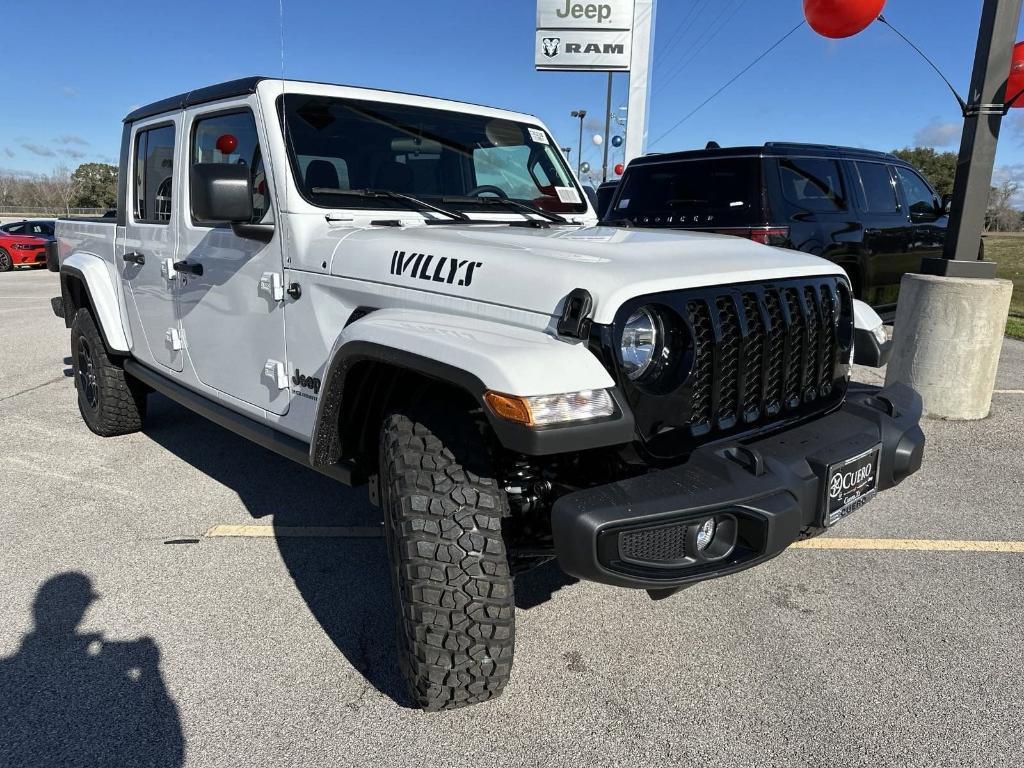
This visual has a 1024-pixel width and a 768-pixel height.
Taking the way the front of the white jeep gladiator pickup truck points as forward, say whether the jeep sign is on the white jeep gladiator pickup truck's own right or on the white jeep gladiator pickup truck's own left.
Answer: on the white jeep gladiator pickup truck's own left

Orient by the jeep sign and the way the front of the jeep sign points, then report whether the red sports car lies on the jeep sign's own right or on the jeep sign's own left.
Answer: on the jeep sign's own right

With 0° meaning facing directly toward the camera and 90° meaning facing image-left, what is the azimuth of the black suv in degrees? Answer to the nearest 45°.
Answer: approximately 225°

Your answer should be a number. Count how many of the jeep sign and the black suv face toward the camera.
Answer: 1

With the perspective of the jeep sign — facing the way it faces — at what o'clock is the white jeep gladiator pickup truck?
The white jeep gladiator pickup truck is roughly at 12 o'clock from the jeep sign.

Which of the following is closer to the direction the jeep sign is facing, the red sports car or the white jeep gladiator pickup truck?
the white jeep gladiator pickup truck

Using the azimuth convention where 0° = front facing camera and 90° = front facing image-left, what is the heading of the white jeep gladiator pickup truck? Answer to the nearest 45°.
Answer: approximately 315°

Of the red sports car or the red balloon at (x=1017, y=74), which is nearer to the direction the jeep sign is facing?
the red balloon

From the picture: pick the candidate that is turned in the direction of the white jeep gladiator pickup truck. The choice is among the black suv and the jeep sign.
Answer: the jeep sign

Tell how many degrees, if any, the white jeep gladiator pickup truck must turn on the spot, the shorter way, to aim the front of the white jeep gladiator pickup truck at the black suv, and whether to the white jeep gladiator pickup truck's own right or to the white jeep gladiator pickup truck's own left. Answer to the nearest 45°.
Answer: approximately 90° to the white jeep gladiator pickup truck's own left
